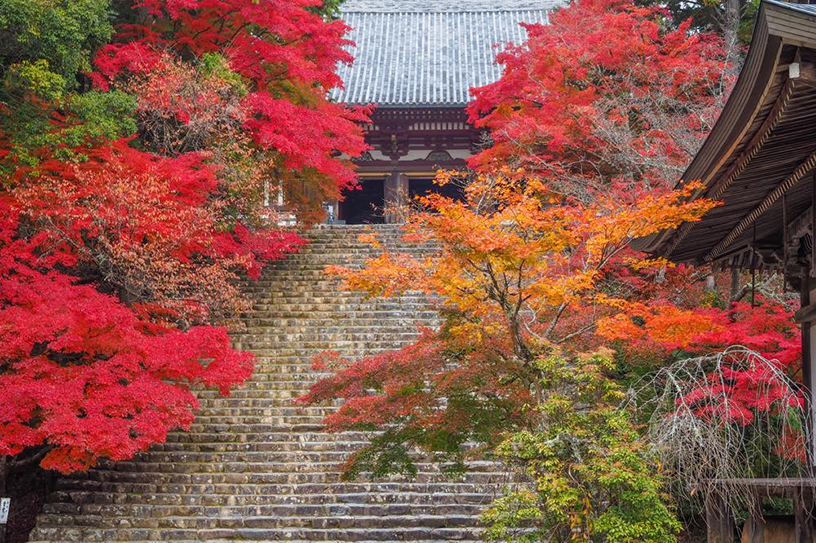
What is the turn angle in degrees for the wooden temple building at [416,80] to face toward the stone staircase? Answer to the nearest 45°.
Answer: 0° — it already faces it

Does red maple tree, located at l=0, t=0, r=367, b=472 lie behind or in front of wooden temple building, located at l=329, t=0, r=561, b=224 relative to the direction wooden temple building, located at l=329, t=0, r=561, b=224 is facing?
in front

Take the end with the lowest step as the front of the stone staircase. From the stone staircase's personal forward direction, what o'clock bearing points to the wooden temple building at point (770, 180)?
The wooden temple building is roughly at 11 o'clock from the stone staircase.

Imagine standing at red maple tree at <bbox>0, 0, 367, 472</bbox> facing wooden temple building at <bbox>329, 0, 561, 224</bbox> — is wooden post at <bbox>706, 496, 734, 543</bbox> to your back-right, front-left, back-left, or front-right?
back-right

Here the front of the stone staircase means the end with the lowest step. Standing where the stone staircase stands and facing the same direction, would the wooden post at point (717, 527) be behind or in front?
in front

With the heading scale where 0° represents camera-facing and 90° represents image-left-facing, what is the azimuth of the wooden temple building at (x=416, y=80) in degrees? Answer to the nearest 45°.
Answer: approximately 0°

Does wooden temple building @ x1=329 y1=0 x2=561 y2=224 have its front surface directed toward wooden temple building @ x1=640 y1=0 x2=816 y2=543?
yes

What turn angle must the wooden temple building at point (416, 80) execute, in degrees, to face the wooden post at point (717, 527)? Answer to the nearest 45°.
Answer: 0° — it already faces it

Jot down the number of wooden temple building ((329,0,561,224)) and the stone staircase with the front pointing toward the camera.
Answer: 2
